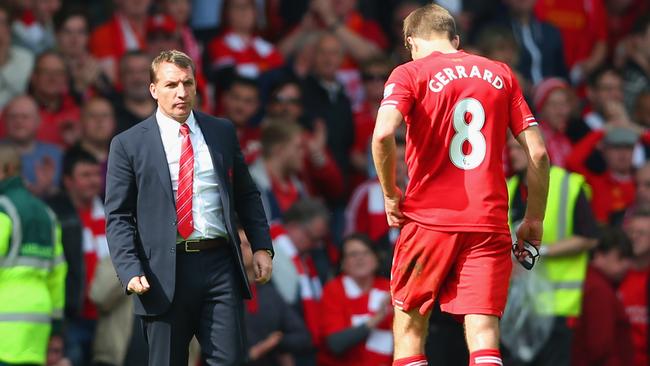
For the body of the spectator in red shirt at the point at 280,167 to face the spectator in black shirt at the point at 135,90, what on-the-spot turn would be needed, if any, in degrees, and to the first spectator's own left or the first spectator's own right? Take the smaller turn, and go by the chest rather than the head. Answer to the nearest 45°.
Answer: approximately 135° to the first spectator's own right

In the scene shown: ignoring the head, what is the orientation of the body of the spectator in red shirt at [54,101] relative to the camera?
toward the camera

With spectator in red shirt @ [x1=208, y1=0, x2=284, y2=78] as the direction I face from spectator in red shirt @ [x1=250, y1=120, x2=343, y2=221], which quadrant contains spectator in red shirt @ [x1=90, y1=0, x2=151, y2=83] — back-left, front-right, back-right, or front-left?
front-left

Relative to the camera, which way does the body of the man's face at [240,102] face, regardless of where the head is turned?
toward the camera

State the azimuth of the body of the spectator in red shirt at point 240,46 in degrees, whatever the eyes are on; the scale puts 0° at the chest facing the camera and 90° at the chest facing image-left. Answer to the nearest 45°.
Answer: approximately 0°

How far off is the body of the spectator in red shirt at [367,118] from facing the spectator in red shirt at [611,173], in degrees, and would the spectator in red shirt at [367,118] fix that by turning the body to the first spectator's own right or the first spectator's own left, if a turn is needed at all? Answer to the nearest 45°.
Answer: approximately 90° to the first spectator's own left

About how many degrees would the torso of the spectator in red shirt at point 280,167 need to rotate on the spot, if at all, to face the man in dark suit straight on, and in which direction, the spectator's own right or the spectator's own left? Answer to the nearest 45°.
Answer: approximately 45° to the spectator's own right

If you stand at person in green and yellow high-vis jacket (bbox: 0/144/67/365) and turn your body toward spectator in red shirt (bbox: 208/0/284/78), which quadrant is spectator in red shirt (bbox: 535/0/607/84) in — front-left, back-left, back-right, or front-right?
front-right

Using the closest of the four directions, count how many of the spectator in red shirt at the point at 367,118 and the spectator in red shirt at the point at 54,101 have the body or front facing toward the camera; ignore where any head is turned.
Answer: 2

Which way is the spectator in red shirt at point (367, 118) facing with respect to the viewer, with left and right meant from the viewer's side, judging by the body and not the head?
facing the viewer

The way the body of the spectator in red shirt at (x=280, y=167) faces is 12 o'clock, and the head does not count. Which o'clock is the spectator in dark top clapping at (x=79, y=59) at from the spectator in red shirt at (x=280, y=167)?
the spectator in dark top clapping at (x=79, y=59) is roughly at 5 o'clock from the spectator in red shirt at (x=280, y=167).
